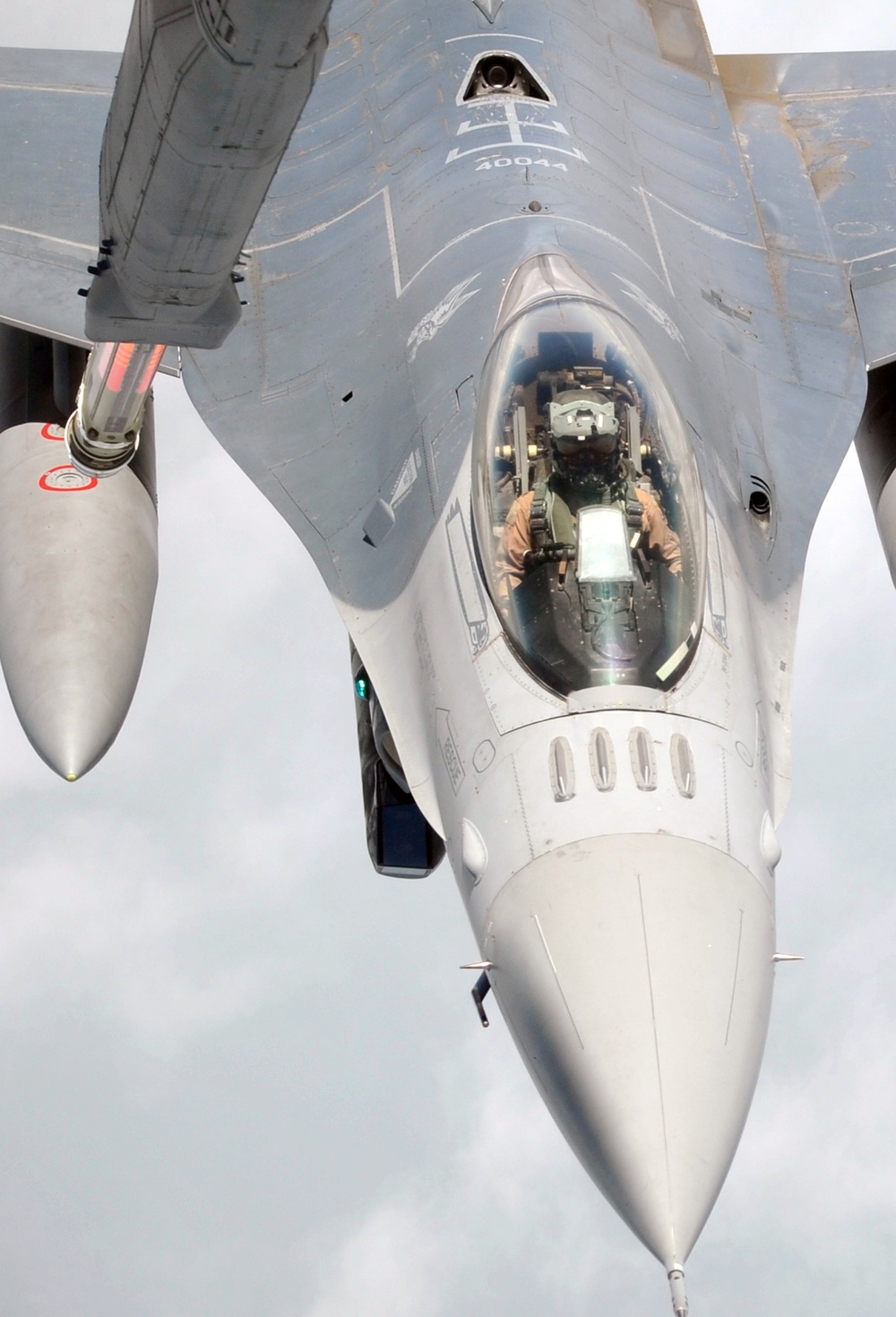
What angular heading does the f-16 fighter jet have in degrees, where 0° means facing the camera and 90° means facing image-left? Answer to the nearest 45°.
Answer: approximately 0°

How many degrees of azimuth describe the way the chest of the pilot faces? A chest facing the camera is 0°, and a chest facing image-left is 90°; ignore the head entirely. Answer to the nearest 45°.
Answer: approximately 0°
